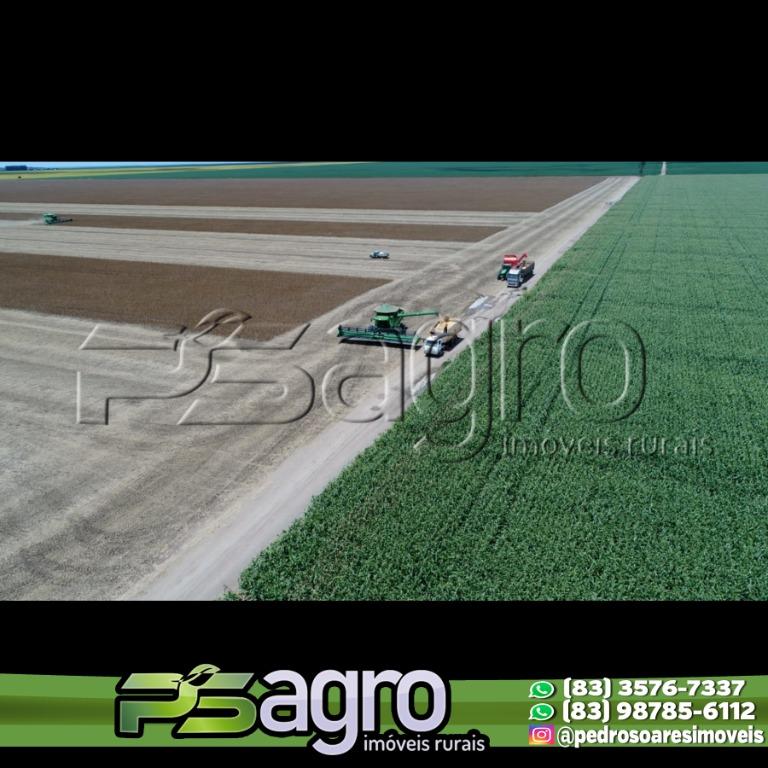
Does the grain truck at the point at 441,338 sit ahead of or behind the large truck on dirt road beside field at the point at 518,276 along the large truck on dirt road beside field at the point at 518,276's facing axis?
ahead

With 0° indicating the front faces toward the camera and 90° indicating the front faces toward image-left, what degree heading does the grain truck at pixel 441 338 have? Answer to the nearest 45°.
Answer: approximately 45°

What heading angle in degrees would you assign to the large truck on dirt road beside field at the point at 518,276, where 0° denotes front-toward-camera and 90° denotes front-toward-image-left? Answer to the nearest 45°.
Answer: approximately 45°

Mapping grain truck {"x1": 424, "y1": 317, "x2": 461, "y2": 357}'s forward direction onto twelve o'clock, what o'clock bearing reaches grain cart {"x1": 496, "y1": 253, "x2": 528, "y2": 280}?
grain cart {"x1": 496, "y1": 253, "x2": 528, "y2": 280} is roughly at 5 o'clock from grain truck {"x1": 424, "y1": 317, "x2": 461, "y2": 357}.

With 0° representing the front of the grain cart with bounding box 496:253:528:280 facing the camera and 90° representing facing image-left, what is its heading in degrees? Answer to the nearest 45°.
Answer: approximately 45°

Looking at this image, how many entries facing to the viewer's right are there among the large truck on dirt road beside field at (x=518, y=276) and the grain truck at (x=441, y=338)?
0

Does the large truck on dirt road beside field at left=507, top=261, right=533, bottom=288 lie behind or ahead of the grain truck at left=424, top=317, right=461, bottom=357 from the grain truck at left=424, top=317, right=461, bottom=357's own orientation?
behind

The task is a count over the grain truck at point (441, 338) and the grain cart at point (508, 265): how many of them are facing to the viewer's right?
0

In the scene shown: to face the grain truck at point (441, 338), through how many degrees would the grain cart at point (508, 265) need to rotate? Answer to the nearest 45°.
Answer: approximately 45° to its left
